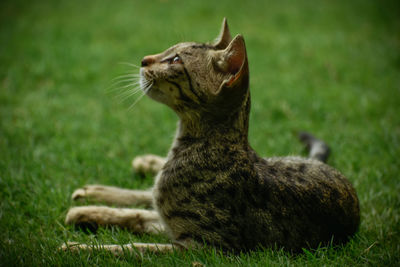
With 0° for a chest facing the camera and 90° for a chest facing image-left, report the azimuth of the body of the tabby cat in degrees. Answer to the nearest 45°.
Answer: approximately 90°
